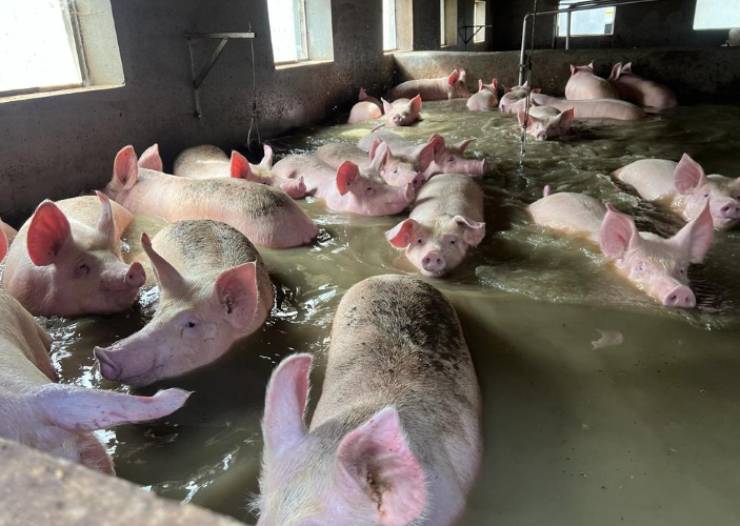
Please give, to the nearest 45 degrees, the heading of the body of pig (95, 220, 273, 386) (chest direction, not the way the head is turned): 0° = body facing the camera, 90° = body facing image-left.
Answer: approximately 45°

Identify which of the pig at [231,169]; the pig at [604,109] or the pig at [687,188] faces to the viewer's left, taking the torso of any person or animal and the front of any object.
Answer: the pig at [604,109]

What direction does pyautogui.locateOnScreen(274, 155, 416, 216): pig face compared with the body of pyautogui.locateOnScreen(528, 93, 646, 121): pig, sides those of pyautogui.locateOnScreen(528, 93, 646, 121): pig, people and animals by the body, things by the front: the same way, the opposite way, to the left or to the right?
the opposite way

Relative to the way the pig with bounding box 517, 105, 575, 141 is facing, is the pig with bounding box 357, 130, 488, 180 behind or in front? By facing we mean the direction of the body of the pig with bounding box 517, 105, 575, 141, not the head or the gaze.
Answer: in front

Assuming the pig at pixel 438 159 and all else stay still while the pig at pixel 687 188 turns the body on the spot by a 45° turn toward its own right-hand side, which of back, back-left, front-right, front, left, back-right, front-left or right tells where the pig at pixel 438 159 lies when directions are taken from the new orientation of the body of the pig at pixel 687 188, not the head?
right

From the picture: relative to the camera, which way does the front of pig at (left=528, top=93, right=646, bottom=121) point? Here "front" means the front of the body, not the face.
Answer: to the viewer's left

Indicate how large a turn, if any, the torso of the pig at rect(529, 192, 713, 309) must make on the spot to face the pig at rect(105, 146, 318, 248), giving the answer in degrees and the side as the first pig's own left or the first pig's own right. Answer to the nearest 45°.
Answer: approximately 135° to the first pig's own right

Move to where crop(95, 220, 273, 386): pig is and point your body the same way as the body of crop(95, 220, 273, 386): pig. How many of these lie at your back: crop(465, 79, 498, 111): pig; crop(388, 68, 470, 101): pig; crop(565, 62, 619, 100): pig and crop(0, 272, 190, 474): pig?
3

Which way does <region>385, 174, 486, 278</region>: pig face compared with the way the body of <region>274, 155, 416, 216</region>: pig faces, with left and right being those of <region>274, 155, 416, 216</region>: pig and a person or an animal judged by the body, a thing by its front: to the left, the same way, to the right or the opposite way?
to the right

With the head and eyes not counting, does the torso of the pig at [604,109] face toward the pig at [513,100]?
yes

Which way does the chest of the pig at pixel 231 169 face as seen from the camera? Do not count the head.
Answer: to the viewer's right

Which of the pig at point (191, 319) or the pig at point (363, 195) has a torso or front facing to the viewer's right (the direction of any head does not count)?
the pig at point (363, 195)

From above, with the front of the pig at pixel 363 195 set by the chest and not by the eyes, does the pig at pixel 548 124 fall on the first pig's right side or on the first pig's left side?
on the first pig's left side

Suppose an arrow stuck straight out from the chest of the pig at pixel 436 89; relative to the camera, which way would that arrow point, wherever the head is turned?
to the viewer's right

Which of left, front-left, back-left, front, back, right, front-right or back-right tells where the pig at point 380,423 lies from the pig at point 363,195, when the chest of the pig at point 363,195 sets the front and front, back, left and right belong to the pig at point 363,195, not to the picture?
right

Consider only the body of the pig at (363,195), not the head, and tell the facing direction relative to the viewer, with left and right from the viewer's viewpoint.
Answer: facing to the right of the viewer
